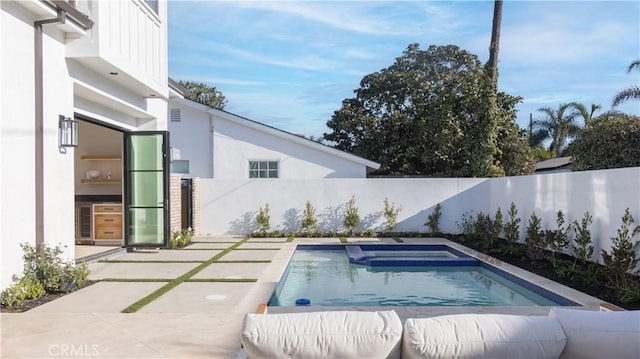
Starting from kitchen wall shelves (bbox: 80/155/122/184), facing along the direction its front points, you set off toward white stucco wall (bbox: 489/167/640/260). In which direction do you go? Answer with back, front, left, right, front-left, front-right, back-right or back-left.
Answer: front-left

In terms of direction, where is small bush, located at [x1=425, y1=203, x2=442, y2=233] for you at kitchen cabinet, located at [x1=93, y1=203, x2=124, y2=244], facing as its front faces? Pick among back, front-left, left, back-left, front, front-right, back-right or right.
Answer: left

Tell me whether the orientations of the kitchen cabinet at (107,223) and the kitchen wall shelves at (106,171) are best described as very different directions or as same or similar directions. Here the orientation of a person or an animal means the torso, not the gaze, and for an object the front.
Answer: same or similar directions

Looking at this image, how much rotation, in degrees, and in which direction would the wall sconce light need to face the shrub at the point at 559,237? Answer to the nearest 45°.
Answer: approximately 45° to its left

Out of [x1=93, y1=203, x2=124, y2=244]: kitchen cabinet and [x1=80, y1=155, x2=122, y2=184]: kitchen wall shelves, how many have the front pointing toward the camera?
2

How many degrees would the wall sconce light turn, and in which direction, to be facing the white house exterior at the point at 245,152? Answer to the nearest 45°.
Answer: approximately 90° to its left

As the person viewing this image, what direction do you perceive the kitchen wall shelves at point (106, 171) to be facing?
facing the viewer

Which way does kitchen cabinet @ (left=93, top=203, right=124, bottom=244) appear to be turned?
toward the camera

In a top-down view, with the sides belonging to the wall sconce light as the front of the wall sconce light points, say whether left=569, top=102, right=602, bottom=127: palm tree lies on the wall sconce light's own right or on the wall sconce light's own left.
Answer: on the wall sconce light's own left

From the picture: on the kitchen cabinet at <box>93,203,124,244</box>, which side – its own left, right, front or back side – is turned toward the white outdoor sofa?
front

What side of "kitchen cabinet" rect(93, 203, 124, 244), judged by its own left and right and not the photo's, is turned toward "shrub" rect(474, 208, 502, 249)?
left

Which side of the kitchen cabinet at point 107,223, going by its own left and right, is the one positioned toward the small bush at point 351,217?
left

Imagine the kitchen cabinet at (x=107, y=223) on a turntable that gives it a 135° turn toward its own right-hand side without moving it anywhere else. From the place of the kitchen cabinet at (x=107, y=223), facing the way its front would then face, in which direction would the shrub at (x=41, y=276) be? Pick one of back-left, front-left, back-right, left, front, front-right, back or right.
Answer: back-left
